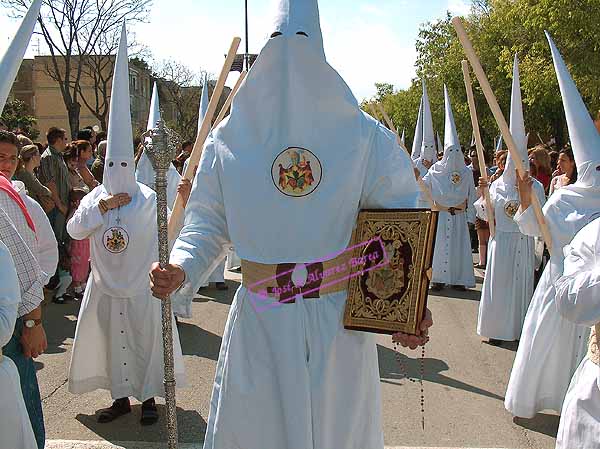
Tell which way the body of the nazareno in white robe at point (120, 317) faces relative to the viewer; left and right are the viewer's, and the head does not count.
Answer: facing the viewer

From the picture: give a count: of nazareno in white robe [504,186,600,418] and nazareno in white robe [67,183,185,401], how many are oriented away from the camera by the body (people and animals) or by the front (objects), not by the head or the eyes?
0

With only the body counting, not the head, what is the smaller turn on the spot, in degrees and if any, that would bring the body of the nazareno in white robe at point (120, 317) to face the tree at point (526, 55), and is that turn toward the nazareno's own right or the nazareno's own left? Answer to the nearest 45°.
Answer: approximately 135° to the nazareno's own left

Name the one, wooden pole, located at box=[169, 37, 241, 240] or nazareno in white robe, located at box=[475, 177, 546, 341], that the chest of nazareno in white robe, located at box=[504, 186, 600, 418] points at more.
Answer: the wooden pole

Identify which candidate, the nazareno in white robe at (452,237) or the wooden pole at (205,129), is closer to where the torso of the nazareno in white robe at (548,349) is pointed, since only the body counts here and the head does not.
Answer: the wooden pole

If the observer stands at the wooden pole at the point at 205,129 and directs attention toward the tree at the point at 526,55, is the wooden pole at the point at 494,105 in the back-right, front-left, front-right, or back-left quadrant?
front-right

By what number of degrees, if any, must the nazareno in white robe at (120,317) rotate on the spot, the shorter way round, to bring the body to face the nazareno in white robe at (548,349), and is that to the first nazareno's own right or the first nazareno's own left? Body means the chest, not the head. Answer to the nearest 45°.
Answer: approximately 90° to the first nazareno's own left
